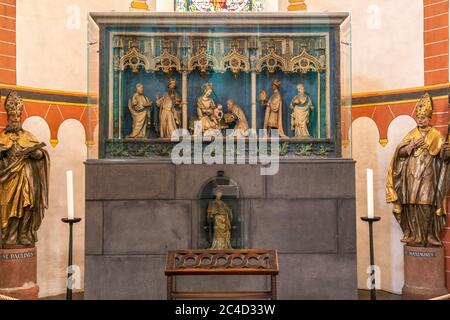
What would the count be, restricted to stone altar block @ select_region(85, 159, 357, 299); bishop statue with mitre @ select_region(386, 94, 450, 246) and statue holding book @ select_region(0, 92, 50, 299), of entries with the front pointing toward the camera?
3

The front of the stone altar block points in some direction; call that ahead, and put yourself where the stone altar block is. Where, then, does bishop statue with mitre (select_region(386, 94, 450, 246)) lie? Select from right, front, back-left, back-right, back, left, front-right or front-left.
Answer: left

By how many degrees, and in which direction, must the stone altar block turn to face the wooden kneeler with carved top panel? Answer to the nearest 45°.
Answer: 0° — it already faces it

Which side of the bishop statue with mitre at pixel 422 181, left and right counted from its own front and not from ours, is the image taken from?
front

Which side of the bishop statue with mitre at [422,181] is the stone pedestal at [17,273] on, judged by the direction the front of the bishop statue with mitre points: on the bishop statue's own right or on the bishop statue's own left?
on the bishop statue's own right

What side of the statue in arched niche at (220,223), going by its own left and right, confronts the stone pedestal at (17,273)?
right

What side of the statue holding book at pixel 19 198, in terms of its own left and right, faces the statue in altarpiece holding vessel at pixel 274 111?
left

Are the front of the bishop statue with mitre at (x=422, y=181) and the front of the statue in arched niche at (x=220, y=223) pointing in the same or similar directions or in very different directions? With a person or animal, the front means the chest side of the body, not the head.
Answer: same or similar directions

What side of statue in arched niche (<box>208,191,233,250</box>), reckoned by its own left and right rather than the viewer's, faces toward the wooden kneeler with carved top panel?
front

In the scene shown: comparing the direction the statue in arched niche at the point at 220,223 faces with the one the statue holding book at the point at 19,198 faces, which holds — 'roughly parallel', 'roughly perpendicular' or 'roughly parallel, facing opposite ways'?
roughly parallel

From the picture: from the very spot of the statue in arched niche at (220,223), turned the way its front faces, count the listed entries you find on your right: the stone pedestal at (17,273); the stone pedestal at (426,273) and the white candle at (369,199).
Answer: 1

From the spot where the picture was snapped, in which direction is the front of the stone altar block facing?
facing the viewer

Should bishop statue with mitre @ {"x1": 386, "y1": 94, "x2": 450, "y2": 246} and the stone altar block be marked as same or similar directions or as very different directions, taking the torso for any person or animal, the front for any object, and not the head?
same or similar directions

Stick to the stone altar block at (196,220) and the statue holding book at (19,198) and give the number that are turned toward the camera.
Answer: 2
